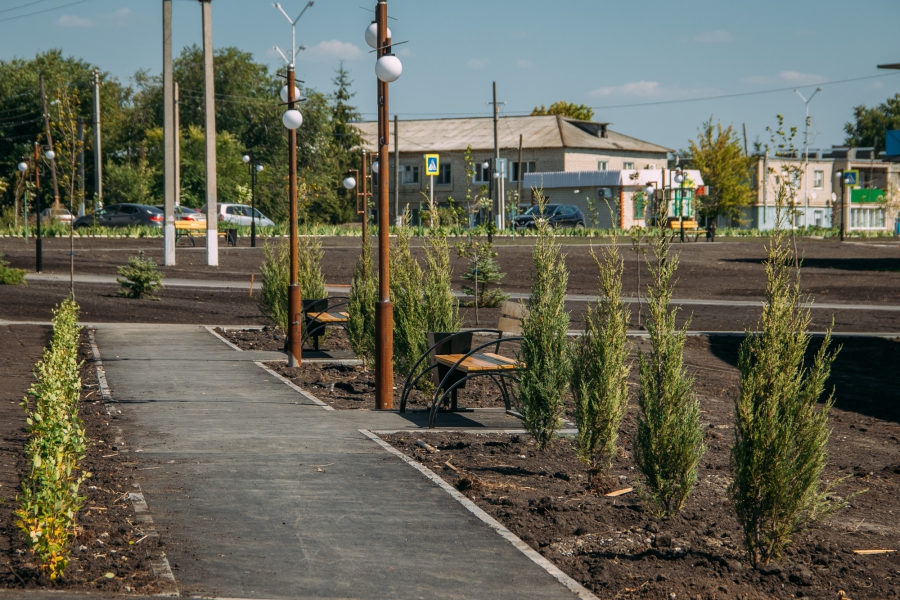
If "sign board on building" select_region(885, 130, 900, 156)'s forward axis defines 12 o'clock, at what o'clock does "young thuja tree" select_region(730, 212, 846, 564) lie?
The young thuja tree is roughly at 12 o'clock from the sign board on building.

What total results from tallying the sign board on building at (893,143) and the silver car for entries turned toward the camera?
1

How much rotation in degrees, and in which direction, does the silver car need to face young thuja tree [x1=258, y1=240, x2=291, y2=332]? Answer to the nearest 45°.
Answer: approximately 90° to its right

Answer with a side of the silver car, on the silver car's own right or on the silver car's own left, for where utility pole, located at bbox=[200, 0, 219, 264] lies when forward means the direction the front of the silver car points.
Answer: on the silver car's own right

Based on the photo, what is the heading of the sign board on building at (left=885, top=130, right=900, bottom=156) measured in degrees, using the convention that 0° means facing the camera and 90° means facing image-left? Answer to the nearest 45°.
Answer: approximately 0°

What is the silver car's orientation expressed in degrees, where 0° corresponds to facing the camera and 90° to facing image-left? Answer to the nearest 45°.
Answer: approximately 270°

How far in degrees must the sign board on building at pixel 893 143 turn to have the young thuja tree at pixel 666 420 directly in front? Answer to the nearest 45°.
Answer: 0° — it already faces it

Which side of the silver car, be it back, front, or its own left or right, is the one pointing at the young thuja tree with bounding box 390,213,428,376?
right
